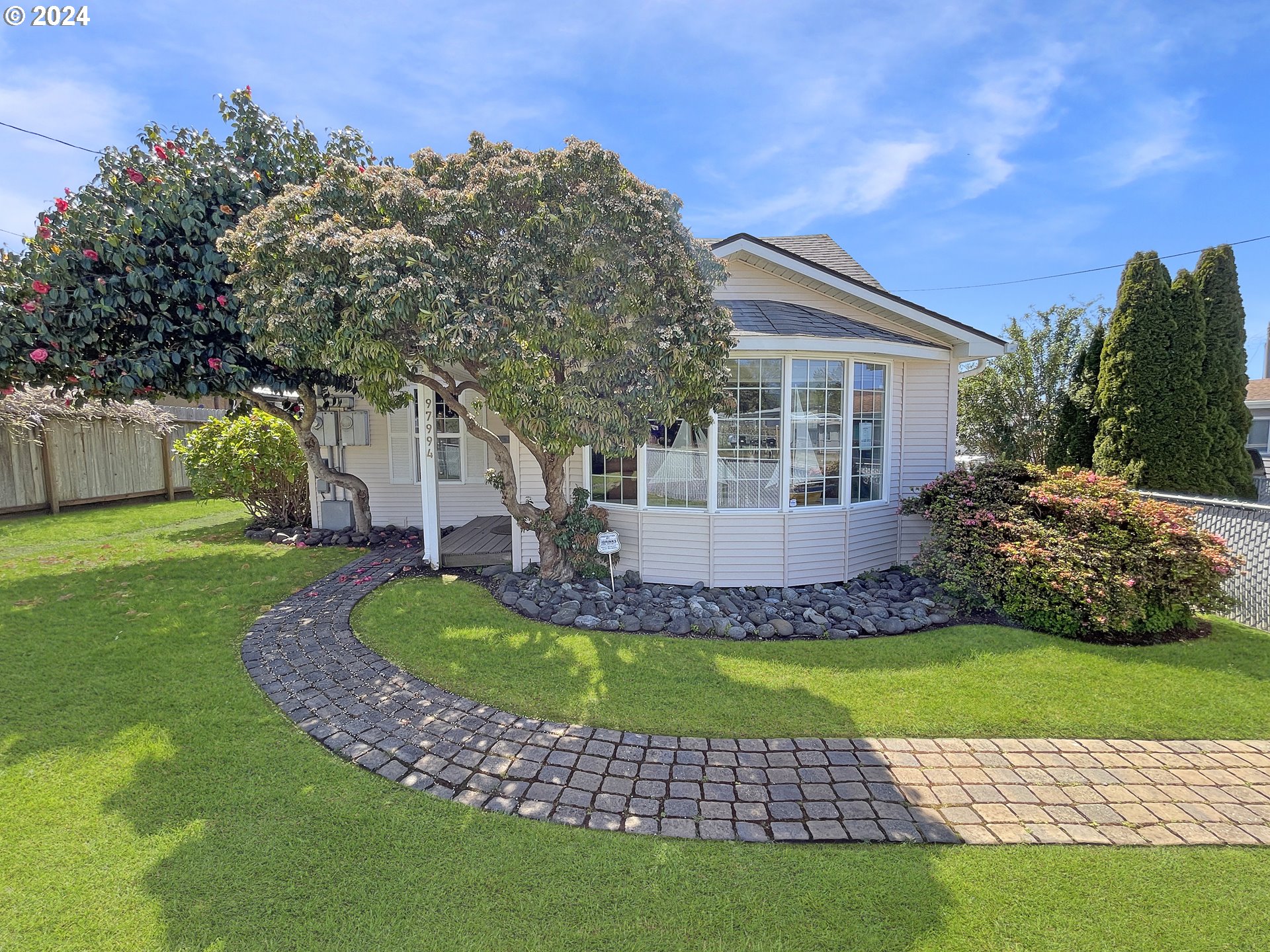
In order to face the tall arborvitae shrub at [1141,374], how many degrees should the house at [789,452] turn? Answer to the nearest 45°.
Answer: approximately 135° to its left

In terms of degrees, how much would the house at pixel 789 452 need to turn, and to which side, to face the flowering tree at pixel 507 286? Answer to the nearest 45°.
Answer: approximately 45° to its right

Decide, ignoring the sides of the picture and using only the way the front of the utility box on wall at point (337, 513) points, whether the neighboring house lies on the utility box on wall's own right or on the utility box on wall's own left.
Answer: on the utility box on wall's own left

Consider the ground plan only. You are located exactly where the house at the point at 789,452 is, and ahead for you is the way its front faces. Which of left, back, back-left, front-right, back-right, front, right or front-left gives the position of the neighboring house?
back-left

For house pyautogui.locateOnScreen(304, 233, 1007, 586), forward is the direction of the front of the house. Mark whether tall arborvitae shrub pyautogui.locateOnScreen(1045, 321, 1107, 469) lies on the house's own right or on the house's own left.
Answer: on the house's own left

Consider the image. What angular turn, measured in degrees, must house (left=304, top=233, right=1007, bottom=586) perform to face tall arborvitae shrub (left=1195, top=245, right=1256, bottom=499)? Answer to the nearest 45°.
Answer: approximately 90° to its left

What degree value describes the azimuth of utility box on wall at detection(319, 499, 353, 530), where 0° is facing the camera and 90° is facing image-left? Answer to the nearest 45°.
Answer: approximately 0°

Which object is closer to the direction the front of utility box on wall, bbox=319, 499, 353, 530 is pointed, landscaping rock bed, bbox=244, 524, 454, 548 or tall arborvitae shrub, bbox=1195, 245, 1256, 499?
the landscaping rock bed

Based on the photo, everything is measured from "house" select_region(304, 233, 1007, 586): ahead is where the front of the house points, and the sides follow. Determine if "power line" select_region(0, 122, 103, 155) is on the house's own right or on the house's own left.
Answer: on the house's own right

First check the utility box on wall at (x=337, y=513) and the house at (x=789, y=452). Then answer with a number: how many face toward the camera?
2

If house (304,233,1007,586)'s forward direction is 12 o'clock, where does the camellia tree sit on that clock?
The camellia tree is roughly at 3 o'clock from the house.

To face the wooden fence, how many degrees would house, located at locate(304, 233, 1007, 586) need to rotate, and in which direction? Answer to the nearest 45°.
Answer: approximately 90° to its right
